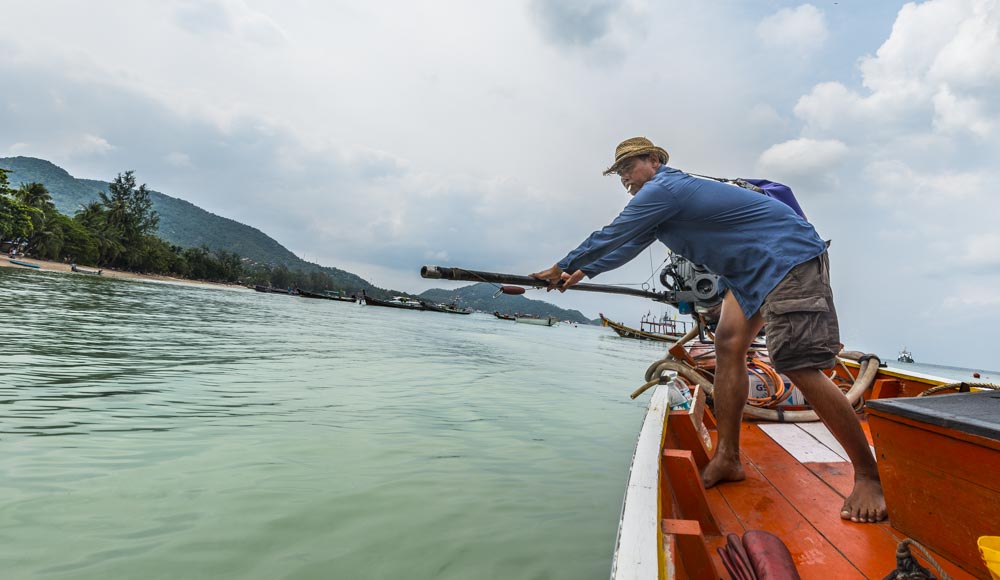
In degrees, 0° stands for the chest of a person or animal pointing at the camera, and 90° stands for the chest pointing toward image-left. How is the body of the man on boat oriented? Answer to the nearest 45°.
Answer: approximately 90°

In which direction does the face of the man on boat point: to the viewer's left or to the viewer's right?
to the viewer's left
